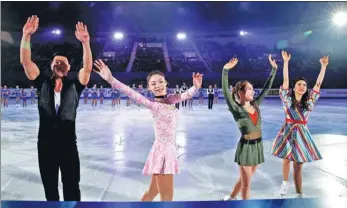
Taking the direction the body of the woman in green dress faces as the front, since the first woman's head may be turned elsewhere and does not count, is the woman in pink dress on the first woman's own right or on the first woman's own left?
on the first woman's own right

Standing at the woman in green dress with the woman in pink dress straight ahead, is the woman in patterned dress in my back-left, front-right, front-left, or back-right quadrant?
back-right

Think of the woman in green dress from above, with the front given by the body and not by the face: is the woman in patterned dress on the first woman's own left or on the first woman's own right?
on the first woman's own left

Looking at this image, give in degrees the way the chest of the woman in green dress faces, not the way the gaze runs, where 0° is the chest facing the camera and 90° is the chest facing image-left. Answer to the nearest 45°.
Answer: approximately 315°

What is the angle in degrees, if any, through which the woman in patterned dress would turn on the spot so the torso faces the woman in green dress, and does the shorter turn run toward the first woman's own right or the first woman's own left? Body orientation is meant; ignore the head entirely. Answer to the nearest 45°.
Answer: approximately 45° to the first woman's own right

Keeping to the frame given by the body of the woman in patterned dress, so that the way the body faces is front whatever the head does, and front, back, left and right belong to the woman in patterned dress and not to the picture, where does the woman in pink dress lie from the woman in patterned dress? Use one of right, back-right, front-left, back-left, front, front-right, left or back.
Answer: front-right
